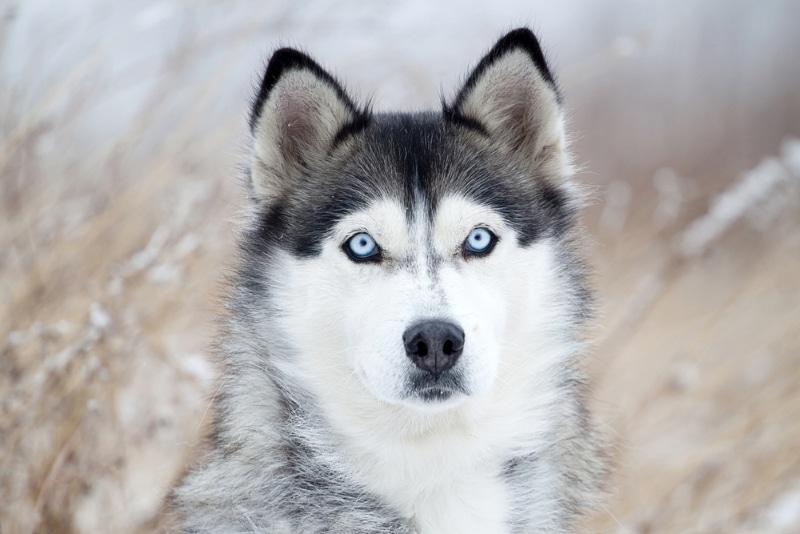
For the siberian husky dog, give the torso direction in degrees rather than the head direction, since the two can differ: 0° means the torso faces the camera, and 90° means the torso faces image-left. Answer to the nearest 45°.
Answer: approximately 0°
